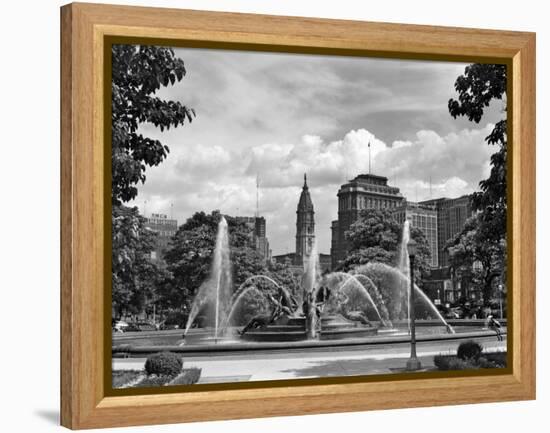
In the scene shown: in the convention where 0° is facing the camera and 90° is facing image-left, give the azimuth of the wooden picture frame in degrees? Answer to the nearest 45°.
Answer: approximately 315°
